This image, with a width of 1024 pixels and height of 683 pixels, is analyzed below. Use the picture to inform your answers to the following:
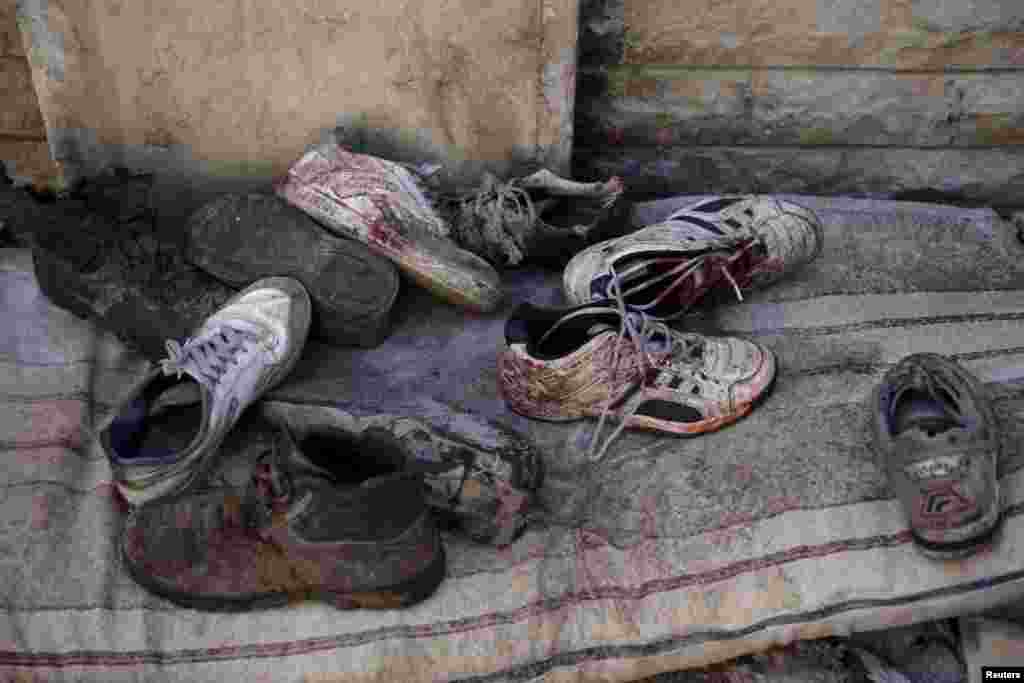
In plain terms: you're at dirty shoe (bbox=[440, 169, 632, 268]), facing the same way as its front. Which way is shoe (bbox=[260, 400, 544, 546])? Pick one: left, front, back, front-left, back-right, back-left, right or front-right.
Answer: left

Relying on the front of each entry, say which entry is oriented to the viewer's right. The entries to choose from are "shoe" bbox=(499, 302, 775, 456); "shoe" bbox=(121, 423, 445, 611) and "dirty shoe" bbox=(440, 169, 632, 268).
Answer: "shoe" bbox=(499, 302, 775, 456)

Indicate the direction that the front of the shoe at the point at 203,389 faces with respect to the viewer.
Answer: facing away from the viewer and to the right of the viewer

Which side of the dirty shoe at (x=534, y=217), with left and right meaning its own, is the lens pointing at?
left

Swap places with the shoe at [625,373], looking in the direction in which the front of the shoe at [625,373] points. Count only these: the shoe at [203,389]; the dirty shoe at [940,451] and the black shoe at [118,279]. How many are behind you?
2

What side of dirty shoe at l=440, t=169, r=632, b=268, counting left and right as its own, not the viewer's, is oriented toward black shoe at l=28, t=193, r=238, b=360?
front

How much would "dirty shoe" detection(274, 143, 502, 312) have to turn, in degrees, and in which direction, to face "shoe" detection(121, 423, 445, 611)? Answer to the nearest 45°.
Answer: approximately 45° to its right

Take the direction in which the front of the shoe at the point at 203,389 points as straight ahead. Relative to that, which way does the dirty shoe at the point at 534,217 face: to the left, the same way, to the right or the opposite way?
to the left

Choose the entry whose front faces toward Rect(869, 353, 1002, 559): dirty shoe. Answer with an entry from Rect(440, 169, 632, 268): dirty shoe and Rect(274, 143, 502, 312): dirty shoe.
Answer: Rect(274, 143, 502, 312): dirty shoe

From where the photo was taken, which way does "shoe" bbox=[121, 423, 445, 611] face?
to the viewer's left

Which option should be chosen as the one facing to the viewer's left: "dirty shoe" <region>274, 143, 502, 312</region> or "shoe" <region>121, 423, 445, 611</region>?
the shoe

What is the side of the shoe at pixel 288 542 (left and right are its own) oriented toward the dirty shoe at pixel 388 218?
right

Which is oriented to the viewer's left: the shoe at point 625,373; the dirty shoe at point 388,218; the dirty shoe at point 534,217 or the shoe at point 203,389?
the dirty shoe at point 534,217

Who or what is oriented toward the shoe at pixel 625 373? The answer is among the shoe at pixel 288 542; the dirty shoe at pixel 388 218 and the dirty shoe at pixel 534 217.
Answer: the dirty shoe at pixel 388 218

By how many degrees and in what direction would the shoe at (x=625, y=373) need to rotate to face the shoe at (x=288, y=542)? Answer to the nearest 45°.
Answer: approximately 135° to its right

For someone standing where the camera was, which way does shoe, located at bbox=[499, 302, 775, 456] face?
facing to the right of the viewer

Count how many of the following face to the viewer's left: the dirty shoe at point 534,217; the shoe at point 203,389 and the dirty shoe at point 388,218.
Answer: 1

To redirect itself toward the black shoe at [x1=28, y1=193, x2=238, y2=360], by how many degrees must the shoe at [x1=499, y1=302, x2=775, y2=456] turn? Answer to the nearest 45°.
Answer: approximately 180°
